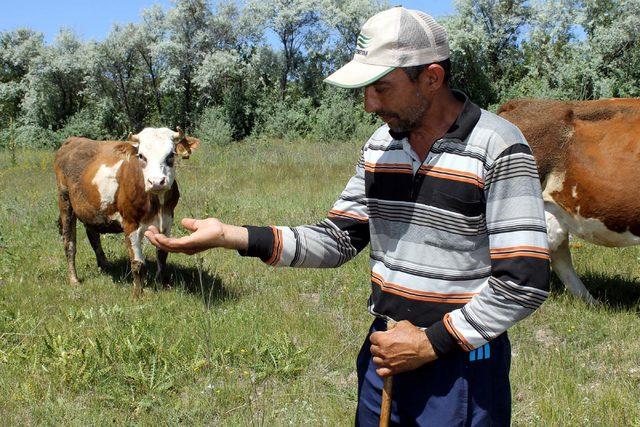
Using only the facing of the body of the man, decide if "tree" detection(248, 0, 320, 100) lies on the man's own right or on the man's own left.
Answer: on the man's own right

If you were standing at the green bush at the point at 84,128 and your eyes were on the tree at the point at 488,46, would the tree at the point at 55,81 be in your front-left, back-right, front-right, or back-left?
back-left

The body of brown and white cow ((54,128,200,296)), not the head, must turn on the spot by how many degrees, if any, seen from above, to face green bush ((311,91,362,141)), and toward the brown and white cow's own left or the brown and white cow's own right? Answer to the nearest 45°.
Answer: approximately 90° to the brown and white cow's own left

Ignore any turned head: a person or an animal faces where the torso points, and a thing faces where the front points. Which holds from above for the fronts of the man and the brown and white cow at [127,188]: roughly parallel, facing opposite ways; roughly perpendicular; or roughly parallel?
roughly perpendicular

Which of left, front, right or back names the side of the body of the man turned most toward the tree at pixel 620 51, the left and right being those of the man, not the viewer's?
back

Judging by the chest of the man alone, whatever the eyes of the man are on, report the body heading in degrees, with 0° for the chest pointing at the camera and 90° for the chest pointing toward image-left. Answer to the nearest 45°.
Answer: approximately 45°

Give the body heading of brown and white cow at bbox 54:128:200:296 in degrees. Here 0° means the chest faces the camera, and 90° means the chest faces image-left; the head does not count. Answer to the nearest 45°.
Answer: approximately 315°

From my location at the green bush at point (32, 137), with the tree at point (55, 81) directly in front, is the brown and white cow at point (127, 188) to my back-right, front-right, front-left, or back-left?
back-right

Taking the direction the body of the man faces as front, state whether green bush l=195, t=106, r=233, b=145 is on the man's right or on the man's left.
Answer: on the man's right
